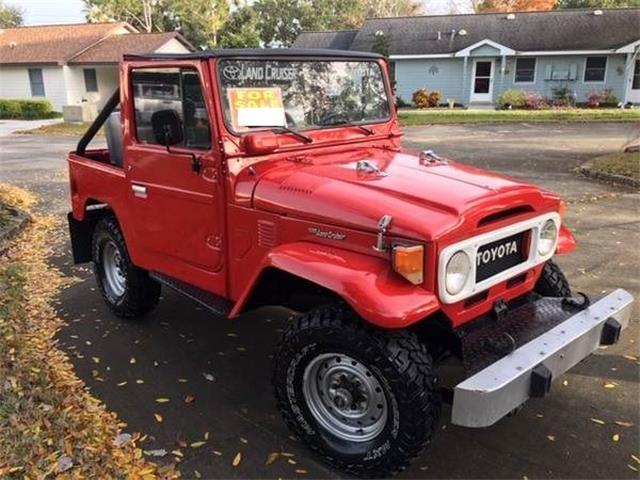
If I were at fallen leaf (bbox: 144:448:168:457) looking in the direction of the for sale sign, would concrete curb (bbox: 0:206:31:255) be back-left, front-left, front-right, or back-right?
front-left

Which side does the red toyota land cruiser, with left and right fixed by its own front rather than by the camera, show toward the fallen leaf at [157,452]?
right

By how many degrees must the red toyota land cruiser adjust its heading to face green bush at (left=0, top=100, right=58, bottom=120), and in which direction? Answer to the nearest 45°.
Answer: approximately 180°

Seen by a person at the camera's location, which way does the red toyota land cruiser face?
facing the viewer and to the right of the viewer

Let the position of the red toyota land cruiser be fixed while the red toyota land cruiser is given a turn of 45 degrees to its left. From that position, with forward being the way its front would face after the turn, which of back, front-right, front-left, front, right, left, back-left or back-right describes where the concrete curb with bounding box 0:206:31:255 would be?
back-left

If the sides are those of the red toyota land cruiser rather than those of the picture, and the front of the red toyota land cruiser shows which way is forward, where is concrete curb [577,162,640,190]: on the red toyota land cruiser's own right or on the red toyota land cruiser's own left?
on the red toyota land cruiser's own left

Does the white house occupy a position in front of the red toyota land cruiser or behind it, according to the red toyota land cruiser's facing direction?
behind

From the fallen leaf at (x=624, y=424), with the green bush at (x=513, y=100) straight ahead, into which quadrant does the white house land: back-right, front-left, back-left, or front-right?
front-left
